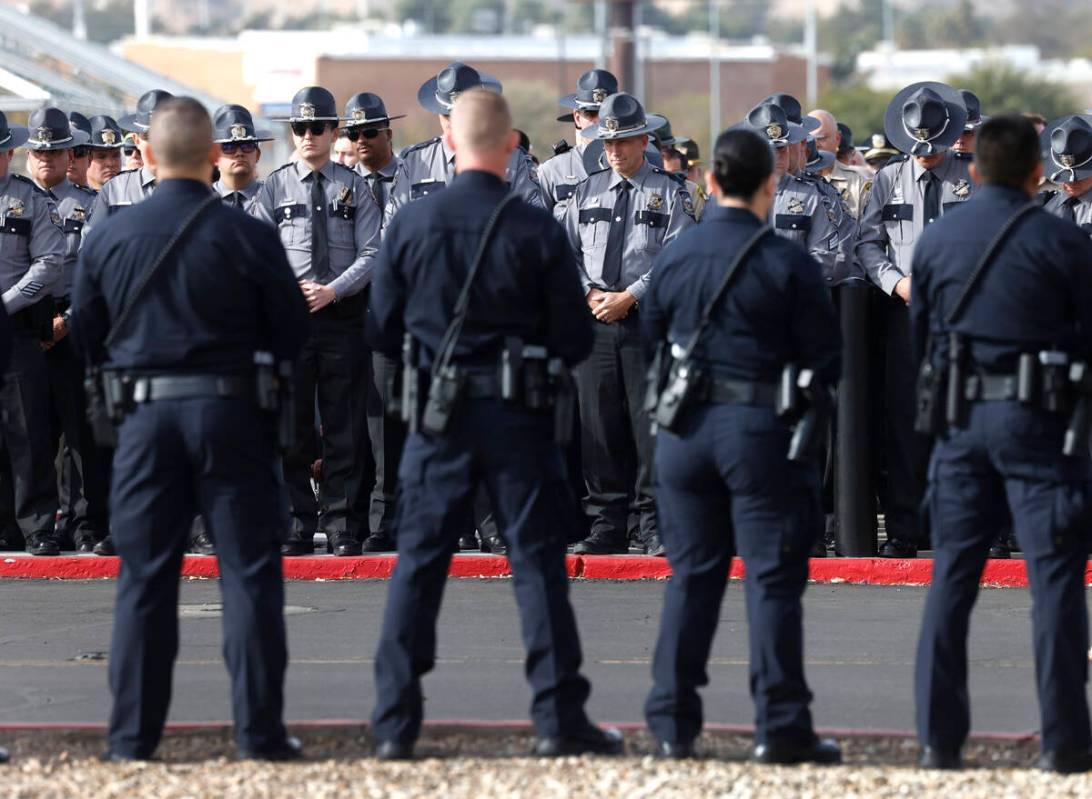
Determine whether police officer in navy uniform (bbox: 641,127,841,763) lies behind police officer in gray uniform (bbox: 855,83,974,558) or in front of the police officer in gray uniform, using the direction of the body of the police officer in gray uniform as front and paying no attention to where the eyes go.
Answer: in front

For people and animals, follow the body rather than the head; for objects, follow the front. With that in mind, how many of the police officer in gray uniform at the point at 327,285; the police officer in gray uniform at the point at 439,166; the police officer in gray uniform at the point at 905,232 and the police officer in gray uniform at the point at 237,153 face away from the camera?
0

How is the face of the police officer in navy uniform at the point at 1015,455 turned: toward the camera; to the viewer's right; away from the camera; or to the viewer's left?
away from the camera

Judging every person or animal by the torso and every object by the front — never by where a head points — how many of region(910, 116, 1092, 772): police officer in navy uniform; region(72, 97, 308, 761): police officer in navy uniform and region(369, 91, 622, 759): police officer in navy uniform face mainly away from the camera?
3

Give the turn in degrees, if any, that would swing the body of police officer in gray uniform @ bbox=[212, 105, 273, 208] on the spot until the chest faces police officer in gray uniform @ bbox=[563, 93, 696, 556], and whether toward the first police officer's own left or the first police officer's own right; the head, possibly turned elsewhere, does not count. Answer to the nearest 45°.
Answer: approximately 90° to the first police officer's own left

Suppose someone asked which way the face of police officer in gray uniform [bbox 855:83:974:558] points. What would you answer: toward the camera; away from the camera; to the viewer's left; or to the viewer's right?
toward the camera

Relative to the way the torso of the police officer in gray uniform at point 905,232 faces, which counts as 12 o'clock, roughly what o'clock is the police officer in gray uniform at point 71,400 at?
the police officer in gray uniform at point 71,400 is roughly at 3 o'clock from the police officer in gray uniform at point 905,232.

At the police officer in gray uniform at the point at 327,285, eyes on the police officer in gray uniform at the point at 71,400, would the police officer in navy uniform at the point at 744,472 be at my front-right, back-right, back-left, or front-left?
back-left

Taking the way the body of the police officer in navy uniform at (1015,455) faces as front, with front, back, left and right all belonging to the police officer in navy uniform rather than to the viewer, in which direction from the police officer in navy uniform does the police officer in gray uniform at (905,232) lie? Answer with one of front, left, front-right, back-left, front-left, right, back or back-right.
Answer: front

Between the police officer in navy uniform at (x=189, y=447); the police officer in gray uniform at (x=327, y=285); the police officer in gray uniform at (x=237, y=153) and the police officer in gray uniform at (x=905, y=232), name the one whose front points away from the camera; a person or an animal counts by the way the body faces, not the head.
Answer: the police officer in navy uniform

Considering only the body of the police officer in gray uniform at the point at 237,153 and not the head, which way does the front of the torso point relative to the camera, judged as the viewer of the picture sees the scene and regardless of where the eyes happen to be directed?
toward the camera

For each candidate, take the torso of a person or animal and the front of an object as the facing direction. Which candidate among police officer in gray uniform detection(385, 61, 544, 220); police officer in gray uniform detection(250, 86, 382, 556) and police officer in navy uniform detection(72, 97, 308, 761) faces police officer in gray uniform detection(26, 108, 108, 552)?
the police officer in navy uniform

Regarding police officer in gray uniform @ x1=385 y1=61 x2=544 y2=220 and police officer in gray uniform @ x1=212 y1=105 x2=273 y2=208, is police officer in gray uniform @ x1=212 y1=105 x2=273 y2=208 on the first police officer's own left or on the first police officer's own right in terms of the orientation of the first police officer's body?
on the first police officer's own right

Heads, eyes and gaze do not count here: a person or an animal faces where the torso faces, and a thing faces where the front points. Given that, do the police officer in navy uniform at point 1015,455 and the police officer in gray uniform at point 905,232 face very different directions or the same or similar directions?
very different directions

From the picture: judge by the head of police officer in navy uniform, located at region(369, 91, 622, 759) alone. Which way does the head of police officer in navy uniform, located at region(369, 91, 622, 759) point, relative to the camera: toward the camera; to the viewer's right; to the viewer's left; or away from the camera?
away from the camera

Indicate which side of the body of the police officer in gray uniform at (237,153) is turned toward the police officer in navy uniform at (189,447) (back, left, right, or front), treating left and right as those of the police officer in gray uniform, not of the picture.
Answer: front

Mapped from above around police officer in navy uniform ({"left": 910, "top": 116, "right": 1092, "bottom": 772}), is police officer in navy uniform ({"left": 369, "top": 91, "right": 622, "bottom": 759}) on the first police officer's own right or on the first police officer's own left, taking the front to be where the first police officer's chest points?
on the first police officer's own left

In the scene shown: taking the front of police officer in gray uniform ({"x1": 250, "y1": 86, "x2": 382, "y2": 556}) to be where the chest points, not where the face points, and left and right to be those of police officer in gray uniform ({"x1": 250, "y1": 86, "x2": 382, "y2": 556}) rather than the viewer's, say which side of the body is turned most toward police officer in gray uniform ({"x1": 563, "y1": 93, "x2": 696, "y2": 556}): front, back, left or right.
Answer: left

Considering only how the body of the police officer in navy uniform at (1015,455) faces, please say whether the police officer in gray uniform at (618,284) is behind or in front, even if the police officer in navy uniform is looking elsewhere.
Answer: in front

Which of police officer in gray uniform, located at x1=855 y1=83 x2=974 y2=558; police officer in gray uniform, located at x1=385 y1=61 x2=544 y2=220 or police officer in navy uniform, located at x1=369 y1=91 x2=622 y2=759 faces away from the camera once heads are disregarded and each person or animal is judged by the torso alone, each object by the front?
the police officer in navy uniform
